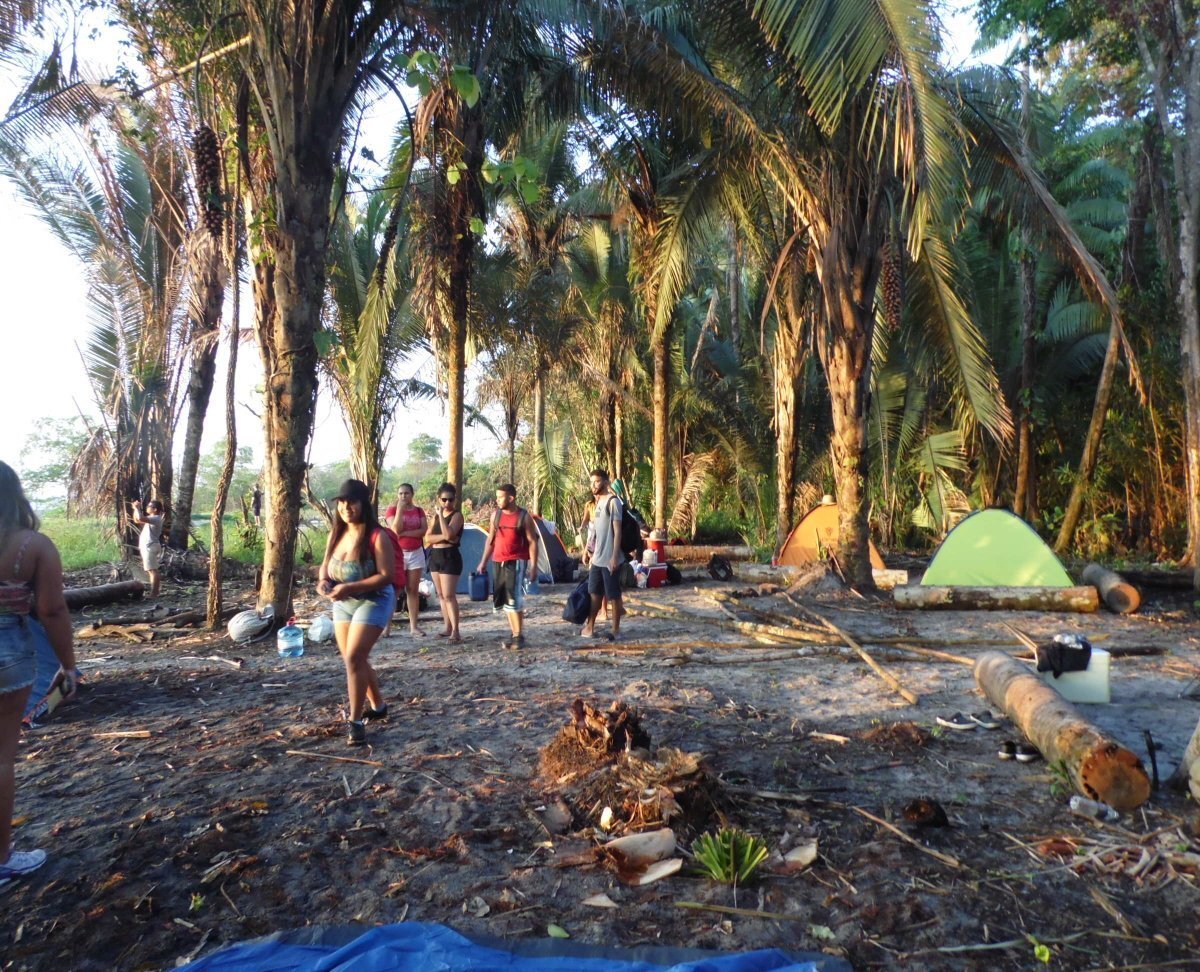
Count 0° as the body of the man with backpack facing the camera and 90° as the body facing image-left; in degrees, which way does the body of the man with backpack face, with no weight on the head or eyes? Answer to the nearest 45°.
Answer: approximately 45°

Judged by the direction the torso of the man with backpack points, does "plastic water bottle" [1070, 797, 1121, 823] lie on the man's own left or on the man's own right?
on the man's own left

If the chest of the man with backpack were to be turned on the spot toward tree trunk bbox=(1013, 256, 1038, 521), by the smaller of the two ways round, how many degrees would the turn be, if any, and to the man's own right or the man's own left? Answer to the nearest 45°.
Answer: approximately 180°

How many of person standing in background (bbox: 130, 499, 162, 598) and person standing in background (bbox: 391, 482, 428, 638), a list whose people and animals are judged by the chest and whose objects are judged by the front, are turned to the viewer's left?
1

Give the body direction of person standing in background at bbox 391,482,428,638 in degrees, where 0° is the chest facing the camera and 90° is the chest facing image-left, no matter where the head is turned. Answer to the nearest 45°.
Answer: approximately 0°

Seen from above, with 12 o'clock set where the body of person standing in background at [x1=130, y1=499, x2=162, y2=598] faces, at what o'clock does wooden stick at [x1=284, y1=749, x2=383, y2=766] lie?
The wooden stick is roughly at 9 o'clock from the person standing in background.

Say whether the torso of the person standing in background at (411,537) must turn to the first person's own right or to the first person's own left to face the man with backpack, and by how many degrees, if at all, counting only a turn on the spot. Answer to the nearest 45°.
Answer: approximately 45° to the first person's own left

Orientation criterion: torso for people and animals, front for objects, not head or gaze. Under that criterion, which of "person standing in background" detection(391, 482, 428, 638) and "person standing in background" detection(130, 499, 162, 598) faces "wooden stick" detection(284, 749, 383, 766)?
"person standing in background" detection(391, 482, 428, 638)

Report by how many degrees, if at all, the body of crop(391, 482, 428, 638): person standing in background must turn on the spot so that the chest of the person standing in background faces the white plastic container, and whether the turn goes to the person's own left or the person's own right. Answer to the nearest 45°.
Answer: approximately 45° to the person's own left

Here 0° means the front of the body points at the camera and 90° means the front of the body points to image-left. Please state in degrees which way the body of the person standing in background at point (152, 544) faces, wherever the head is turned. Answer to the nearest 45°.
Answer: approximately 90°

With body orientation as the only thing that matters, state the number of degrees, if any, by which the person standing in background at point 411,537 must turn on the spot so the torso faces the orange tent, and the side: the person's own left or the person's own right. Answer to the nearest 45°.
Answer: approximately 135° to the person's own left

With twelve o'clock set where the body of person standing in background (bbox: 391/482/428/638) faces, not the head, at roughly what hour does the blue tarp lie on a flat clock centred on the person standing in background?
The blue tarp is roughly at 12 o'clock from the person standing in background.

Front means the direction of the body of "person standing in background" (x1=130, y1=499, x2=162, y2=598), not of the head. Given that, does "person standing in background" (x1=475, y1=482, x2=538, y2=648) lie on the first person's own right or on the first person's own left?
on the first person's own left
